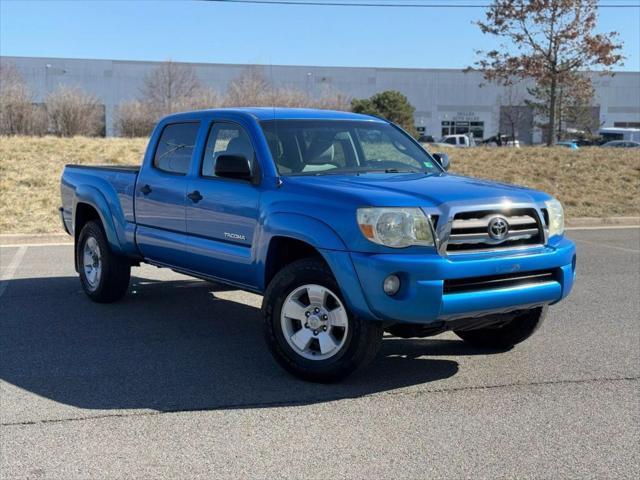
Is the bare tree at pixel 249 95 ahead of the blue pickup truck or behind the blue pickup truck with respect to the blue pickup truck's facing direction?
behind

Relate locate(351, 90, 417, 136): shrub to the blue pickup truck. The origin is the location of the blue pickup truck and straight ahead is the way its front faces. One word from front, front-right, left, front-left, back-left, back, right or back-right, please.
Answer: back-left

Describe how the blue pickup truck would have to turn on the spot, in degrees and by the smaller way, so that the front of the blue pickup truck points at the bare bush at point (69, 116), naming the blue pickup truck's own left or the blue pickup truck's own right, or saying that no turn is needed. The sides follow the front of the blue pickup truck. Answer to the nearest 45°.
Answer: approximately 135° to the blue pickup truck's own left

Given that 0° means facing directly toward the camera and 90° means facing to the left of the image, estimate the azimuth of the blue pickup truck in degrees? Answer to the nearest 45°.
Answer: approximately 315°

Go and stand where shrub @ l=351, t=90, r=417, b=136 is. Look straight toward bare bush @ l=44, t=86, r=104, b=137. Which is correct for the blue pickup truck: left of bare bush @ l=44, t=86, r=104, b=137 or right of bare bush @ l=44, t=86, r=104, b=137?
left

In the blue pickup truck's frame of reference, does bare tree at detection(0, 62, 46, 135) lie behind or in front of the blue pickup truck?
behind

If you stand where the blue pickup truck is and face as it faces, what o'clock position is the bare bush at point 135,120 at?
The bare bush is roughly at 7 o'clock from the blue pickup truck.
